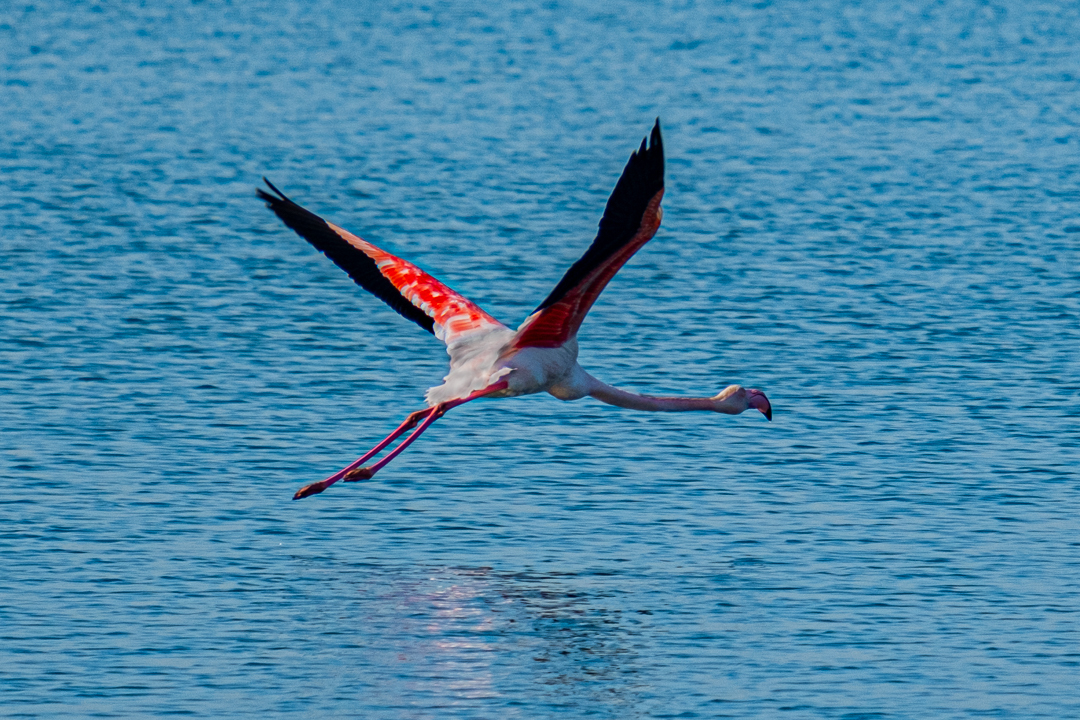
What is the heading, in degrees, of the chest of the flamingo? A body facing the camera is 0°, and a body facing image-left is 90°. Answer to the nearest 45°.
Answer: approximately 225°
